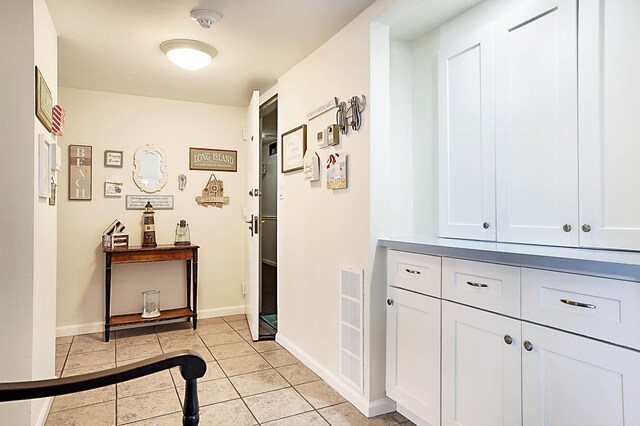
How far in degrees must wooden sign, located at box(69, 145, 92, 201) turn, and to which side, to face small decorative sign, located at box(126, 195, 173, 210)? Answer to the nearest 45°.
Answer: approximately 90° to its left

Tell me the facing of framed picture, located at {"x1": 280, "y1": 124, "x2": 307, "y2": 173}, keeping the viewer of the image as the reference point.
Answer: facing the viewer and to the left of the viewer

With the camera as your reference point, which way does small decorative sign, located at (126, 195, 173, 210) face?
facing the viewer

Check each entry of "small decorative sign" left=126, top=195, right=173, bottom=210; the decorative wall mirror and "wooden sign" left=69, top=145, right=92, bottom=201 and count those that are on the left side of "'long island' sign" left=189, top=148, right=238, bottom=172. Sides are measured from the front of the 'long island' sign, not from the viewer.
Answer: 0

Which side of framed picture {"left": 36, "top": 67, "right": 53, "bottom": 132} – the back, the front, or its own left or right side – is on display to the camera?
right

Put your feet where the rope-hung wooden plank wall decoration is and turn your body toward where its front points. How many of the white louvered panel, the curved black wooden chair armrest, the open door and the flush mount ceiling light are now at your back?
0

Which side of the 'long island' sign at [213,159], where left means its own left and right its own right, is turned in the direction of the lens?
front

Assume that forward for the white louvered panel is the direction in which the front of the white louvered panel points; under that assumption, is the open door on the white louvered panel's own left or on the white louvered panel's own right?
on the white louvered panel's own right

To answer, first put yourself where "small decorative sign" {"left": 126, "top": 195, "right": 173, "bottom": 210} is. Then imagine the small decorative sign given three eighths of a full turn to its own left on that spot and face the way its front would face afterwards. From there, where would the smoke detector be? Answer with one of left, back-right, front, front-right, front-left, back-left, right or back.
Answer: back-right

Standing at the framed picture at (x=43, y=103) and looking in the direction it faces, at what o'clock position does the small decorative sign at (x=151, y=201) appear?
The small decorative sign is roughly at 10 o'clock from the framed picture.

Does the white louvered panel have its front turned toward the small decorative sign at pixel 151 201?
no

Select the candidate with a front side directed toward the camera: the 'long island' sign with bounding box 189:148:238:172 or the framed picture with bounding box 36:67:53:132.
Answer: the 'long island' sign

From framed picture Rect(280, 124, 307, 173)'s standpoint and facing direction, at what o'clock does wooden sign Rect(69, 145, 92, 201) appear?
The wooden sign is roughly at 2 o'clock from the framed picture.

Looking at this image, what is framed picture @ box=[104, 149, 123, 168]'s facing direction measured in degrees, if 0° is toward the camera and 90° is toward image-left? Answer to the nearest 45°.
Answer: approximately 0°

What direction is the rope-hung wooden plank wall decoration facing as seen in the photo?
toward the camera

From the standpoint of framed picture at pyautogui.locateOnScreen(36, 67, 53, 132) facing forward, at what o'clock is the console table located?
The console table is roughly at 10 o'clock from the framed picture.

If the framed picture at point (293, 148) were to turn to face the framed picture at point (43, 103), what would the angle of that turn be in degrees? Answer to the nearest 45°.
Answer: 0° — it already faces it
